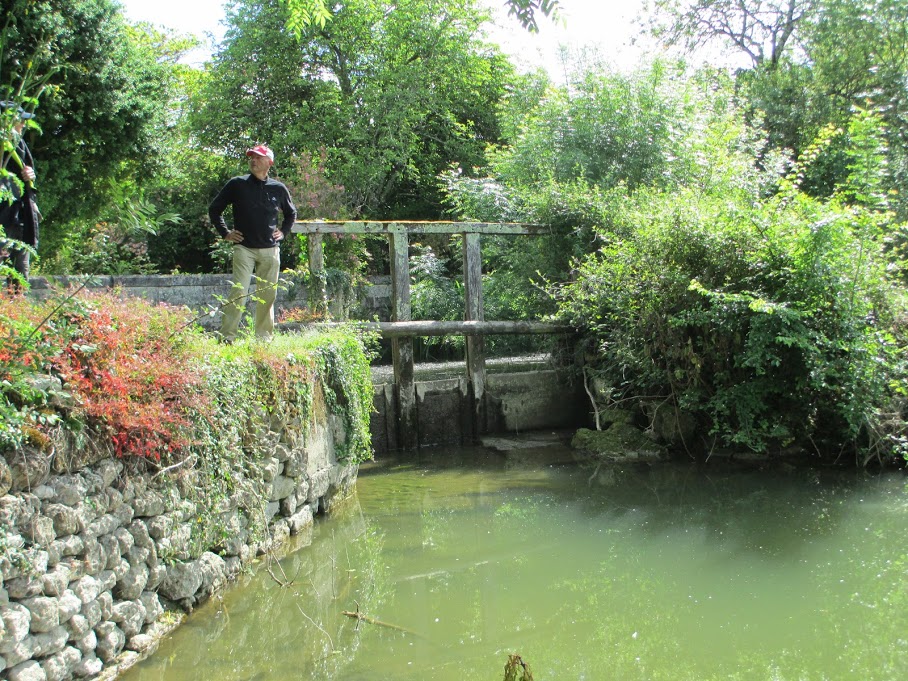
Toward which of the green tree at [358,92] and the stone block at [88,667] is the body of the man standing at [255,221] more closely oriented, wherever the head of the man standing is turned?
the stone block

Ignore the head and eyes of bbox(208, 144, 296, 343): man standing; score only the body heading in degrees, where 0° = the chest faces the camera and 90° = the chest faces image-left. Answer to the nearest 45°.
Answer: approximately 0°

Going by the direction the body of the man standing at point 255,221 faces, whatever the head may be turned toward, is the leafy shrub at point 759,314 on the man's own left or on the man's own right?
on the man's own left

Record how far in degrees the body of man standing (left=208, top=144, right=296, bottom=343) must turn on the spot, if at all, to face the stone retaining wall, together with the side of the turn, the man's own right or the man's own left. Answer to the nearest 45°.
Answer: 0° — they already face it

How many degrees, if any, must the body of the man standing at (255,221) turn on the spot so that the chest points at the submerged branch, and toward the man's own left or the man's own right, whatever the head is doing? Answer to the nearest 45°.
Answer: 0° — they already face it

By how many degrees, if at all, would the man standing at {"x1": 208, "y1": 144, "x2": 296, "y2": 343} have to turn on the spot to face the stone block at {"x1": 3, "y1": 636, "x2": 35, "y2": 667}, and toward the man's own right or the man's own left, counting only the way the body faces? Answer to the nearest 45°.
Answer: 0° — they already face it

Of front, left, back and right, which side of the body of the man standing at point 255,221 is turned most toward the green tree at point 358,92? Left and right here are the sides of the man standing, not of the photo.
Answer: back

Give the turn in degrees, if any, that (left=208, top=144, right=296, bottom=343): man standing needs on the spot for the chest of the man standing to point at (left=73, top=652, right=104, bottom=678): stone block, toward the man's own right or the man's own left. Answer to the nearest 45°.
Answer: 0° — they already face it

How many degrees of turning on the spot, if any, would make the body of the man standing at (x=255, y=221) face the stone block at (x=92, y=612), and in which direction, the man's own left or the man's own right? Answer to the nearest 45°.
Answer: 0° — they already face it

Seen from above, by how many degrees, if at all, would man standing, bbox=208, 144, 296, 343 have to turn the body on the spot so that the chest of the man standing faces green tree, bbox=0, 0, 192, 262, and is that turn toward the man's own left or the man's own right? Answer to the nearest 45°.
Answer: approximately 135° to the man's own right

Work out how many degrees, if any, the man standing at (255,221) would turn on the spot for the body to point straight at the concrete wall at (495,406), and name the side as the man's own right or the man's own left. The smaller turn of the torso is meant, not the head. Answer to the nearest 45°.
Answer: approximately 135° to the man's own left

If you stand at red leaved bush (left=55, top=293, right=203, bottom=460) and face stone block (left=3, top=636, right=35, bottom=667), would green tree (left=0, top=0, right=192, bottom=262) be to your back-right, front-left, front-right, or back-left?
back-right
